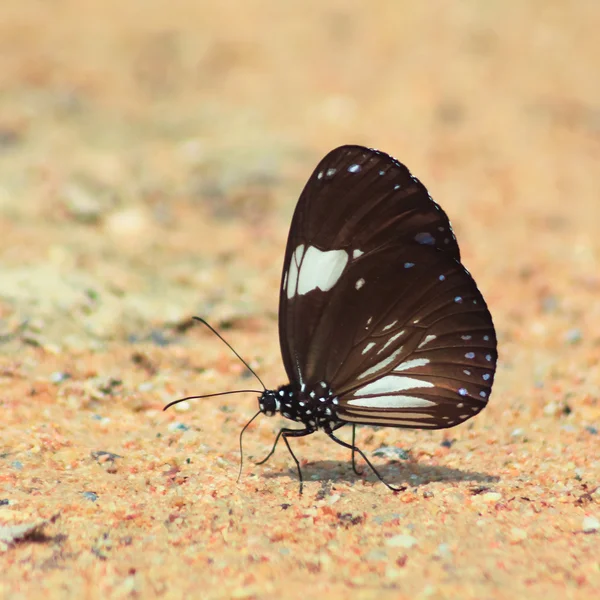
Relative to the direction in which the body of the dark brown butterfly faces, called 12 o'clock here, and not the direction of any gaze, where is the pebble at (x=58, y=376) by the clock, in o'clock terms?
The pebble is roughly at 1 o'clock from the dark brown butterfly.

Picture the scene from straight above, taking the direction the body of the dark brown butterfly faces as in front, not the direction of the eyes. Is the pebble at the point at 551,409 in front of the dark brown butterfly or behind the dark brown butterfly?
behind

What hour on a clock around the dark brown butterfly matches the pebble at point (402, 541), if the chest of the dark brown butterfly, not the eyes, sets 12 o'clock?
The pebble is roughly at 8 o'clock from the dark brown butterfly.

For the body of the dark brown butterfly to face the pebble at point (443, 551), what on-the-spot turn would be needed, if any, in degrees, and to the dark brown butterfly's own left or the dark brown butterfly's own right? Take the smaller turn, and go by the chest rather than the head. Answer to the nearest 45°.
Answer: approximately 135° to the dark brown butterfly's own left

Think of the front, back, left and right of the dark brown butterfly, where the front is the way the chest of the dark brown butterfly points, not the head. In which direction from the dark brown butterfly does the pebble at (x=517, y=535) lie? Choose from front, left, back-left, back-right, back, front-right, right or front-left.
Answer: back-left

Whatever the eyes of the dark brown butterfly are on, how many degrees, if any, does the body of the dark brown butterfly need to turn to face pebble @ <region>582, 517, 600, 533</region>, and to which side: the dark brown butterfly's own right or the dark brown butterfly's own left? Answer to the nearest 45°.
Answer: approximately 135° to the dark brown butterfly's own left

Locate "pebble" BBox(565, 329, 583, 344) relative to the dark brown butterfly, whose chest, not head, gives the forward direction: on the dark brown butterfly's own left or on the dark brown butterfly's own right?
on the dark brown butterfly's own right

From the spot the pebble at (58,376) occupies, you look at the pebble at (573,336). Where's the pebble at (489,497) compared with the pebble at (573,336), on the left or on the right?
right

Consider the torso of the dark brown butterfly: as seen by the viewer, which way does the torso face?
to the viewer's left

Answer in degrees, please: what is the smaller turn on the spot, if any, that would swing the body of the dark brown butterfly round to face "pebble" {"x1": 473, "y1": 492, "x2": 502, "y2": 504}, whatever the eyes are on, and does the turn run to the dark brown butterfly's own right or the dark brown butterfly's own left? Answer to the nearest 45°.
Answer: approximately 135° to the dark brown butterfly's own left
